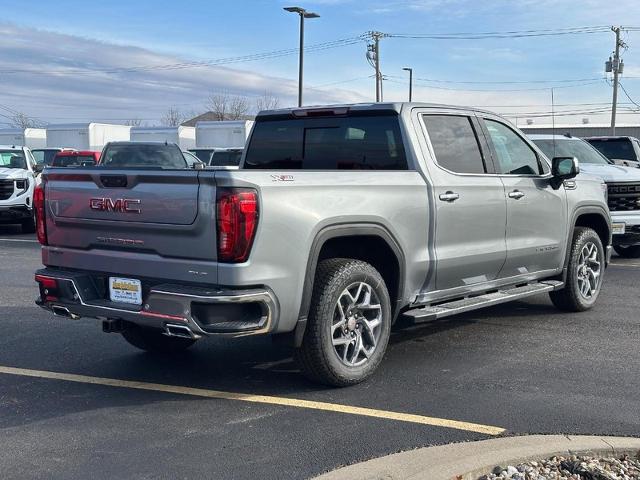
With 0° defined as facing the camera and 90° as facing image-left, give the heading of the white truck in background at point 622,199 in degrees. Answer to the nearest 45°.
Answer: approximately 315°

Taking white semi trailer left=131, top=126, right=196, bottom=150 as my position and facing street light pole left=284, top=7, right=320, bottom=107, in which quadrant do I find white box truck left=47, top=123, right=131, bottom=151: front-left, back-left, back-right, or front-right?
back-right

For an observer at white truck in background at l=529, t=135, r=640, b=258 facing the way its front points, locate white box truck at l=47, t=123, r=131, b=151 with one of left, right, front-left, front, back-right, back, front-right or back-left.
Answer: back

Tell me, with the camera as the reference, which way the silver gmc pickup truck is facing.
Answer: facing away from the viewer and to the right of the viewer

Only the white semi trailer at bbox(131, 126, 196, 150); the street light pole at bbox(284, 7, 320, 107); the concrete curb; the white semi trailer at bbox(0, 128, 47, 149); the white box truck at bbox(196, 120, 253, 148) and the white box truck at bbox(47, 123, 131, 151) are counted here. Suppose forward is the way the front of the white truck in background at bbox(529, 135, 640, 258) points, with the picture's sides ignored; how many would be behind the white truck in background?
5
